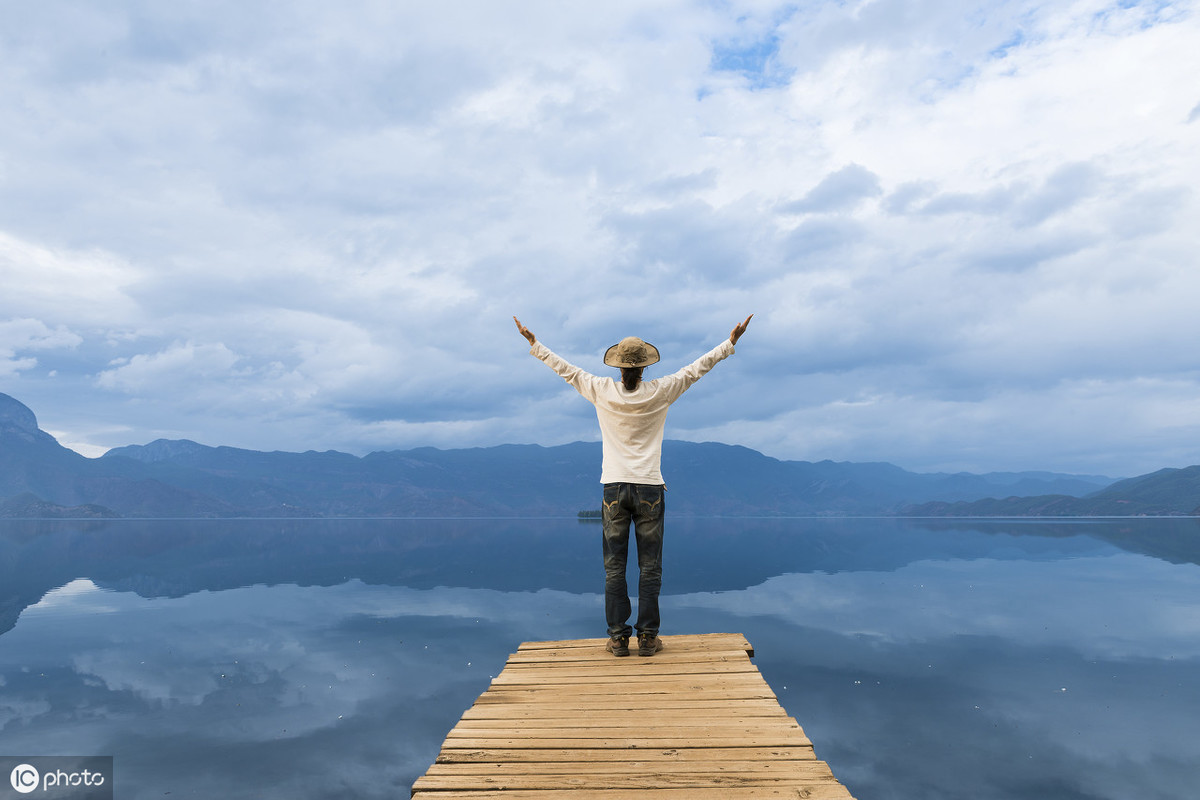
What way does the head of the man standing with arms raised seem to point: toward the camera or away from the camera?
away from the camera

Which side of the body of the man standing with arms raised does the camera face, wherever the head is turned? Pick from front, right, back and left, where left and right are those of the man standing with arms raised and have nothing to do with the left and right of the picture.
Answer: back
